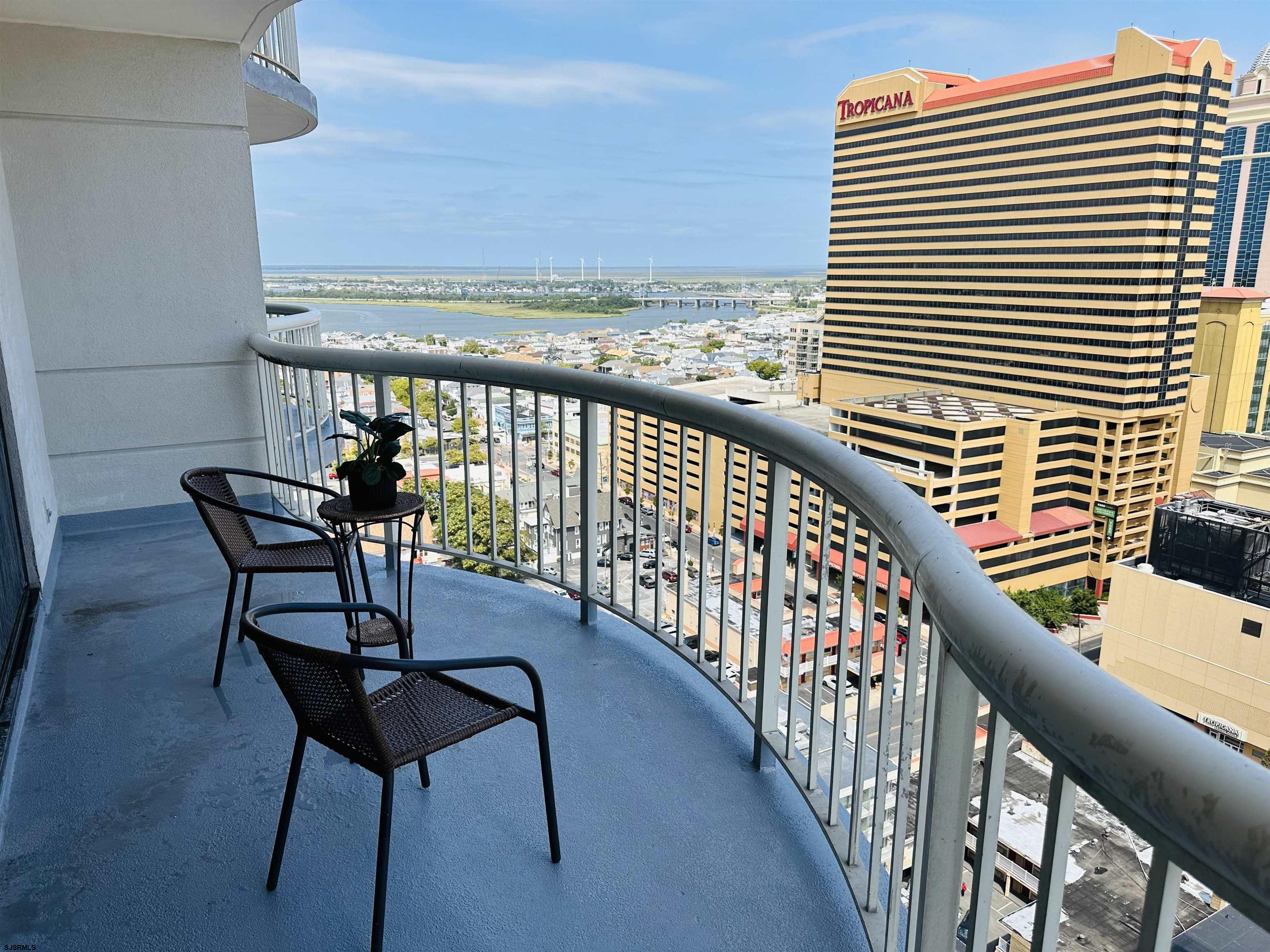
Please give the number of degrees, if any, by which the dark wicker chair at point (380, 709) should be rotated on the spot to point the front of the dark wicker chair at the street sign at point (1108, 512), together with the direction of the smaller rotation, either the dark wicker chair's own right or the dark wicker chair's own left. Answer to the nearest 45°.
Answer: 0° — it already faces it

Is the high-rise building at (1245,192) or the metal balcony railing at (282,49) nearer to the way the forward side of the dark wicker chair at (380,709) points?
the high-rise building

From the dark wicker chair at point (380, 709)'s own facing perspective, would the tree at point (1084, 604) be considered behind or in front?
in front

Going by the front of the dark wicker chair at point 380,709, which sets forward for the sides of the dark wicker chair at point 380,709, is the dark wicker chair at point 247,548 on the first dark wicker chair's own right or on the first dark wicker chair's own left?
on the first dark wicker chair's own left

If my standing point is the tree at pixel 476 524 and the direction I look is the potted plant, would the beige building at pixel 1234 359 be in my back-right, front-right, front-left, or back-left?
back-left

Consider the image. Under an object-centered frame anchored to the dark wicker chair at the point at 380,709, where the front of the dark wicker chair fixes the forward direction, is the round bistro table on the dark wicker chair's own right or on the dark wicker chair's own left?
on the dark wicker chair's own left
